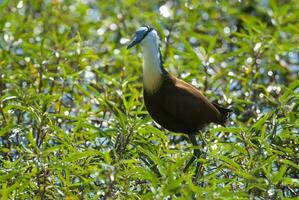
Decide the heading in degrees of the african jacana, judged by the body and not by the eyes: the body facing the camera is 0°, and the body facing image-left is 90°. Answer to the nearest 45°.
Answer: approximately 90°
